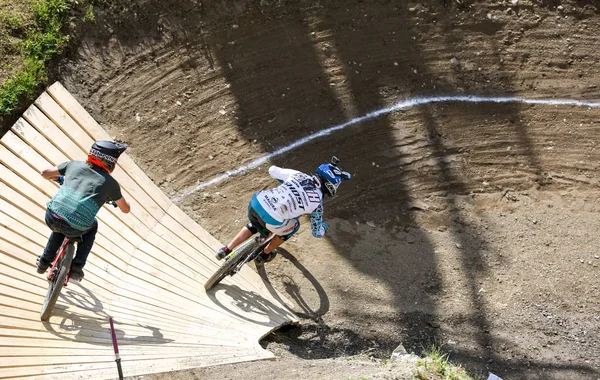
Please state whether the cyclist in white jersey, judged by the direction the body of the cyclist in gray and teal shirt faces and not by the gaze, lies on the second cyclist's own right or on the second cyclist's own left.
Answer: on the second cyclist's own right

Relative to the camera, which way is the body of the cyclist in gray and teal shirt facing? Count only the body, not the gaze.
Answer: away from the camera
